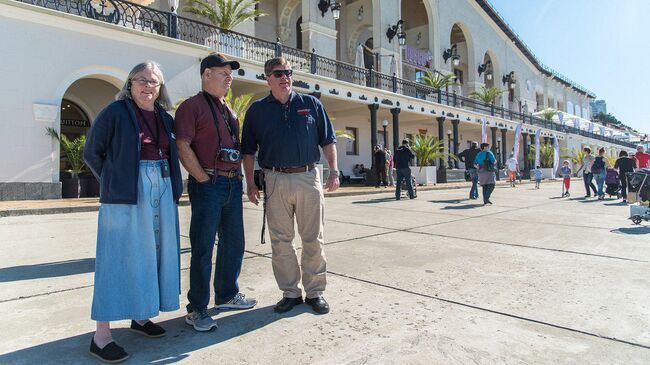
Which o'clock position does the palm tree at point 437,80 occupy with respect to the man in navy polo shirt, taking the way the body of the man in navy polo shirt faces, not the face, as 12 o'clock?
The palm tree is roughly at 7 o'clock from the man in navy polo shirt.

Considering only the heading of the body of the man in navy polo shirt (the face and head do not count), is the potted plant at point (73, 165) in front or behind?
behind

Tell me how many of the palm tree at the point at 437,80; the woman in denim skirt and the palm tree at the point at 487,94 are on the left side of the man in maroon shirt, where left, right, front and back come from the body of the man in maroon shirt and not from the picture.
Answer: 2

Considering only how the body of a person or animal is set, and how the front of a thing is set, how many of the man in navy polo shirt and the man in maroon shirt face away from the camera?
0

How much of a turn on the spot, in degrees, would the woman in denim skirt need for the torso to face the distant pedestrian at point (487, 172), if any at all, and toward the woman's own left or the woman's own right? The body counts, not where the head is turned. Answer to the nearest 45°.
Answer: approximately 90° to the woman's own left

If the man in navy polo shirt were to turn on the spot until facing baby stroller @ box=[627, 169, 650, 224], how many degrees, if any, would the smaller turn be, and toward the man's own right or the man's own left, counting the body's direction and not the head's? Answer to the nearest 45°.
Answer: approximately 135° to the man's own left

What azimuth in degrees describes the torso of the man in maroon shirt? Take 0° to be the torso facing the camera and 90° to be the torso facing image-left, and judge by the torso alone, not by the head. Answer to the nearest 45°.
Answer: approximately 315°

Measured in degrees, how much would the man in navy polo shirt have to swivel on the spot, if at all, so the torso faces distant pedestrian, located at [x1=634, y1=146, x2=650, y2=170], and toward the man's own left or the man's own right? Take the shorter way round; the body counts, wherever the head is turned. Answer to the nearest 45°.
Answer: approximately 135° to the man's own left

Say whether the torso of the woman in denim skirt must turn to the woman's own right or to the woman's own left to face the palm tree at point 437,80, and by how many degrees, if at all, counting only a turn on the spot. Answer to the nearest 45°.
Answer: approximately 90° to the woman's own left

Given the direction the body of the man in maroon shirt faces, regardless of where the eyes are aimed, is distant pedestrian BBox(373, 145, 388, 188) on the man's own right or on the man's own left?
on the man's own left

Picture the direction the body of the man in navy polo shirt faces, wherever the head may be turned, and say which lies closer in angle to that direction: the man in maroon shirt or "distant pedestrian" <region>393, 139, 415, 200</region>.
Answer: the man in maroon shirt
